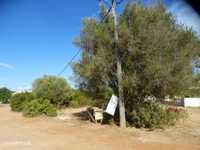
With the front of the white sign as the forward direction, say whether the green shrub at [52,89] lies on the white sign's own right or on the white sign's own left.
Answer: on the white sign's own right

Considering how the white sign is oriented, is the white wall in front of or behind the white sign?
behind

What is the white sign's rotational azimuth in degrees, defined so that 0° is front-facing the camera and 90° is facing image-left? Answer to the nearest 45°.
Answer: approximately 45°

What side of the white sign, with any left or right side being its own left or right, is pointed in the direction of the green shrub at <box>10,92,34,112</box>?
right

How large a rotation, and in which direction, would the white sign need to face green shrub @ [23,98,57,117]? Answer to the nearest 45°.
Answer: approximately 90° to its right
